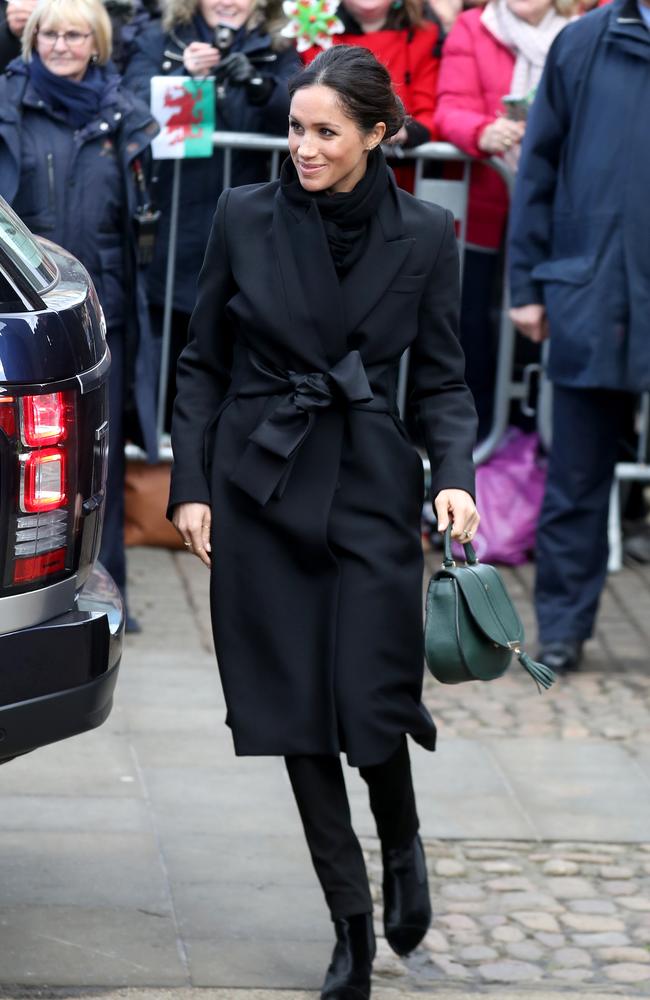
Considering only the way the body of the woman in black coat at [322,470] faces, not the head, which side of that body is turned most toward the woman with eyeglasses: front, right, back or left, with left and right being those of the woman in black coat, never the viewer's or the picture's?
back

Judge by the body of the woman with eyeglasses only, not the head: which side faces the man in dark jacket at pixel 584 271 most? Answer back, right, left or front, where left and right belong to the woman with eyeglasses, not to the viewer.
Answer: left

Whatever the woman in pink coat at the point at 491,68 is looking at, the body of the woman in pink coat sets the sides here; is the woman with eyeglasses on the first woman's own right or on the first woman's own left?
on the first woman's own right

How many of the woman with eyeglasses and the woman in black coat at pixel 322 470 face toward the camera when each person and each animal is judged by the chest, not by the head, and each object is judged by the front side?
2

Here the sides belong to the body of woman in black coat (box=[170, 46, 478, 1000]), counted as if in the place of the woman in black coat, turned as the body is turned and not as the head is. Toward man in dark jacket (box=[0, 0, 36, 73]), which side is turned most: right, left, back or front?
back

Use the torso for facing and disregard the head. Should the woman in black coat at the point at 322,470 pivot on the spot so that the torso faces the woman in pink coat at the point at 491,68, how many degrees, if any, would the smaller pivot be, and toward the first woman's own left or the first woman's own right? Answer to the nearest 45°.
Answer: approximately 180°

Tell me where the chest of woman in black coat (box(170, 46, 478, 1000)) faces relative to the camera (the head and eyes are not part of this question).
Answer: toward the camera

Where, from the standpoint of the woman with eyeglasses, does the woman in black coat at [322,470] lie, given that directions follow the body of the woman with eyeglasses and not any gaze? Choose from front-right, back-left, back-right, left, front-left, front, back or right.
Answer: front

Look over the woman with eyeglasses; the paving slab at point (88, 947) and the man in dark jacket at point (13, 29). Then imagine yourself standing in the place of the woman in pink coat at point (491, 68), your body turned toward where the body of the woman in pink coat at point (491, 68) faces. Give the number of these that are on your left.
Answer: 0

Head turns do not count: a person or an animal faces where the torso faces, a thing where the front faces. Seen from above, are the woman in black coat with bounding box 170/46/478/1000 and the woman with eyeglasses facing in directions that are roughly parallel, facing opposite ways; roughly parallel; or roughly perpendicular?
roughly parallel

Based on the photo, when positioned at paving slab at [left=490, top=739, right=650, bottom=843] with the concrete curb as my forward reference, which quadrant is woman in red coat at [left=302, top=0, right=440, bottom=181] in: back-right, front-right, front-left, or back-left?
back-right

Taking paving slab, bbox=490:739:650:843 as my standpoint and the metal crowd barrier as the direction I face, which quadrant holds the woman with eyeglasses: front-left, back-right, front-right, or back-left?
front-left

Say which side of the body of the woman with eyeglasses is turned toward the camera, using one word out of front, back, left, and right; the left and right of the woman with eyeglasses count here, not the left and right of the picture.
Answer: front

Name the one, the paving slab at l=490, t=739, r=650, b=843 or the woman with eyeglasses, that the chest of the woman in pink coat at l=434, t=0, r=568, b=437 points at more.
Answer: the paving slab

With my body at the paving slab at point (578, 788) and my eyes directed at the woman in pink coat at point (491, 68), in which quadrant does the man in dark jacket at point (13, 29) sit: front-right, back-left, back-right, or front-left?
front-left
